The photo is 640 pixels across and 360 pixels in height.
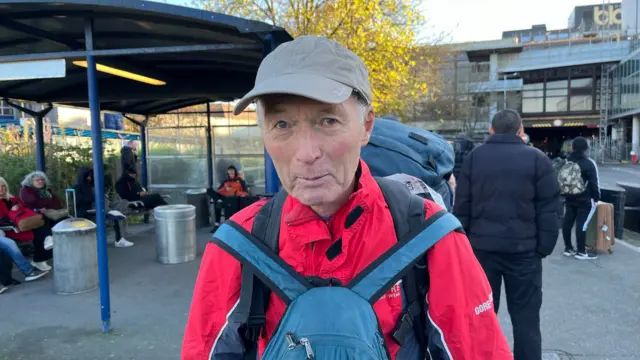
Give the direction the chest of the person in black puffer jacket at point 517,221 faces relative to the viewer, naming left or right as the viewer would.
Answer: facing away from the viewer

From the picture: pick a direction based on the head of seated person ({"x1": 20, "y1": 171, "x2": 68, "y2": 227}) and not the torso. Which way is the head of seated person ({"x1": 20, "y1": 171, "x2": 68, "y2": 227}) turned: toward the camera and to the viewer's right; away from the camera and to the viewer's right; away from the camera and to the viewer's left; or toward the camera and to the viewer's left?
toward the camera and to the viewer's right

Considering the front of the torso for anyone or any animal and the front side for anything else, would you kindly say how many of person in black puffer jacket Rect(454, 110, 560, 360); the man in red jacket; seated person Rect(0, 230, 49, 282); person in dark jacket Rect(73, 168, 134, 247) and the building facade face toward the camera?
2

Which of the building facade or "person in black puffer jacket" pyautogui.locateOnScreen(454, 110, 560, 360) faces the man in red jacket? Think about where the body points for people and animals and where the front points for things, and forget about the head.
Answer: the building facade

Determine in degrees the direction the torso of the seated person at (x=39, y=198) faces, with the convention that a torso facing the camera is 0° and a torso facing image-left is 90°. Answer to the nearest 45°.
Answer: approximately 315°

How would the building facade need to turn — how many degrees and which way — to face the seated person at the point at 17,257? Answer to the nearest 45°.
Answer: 0° — it already faces them

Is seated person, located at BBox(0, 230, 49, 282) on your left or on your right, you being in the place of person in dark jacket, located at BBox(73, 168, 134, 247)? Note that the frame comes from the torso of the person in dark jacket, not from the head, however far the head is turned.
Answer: on your right

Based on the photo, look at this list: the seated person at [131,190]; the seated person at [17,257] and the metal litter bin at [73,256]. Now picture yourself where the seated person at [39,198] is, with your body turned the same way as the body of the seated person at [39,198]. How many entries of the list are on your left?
1

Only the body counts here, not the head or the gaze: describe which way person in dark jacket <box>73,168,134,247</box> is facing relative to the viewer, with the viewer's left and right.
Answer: facing to the right of the viewer

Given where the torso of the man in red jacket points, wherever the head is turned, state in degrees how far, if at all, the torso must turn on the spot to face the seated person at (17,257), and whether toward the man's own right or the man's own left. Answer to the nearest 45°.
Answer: approximately 135° to the man's own right

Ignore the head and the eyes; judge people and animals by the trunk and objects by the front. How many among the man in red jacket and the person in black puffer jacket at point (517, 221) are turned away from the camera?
1

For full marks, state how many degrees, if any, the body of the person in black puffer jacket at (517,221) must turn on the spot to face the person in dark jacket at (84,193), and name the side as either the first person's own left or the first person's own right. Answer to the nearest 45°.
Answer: approximately 90° to the first person's own left

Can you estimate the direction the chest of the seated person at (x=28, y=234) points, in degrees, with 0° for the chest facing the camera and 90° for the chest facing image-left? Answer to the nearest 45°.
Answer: approximately 315°

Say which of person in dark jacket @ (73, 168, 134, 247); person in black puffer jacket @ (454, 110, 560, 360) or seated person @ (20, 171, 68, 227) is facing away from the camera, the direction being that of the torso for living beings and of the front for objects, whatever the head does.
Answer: the person in black puffer jacket

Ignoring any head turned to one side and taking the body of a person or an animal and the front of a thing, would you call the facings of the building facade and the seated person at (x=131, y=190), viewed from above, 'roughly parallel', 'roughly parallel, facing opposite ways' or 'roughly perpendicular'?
roughly perpendicular
